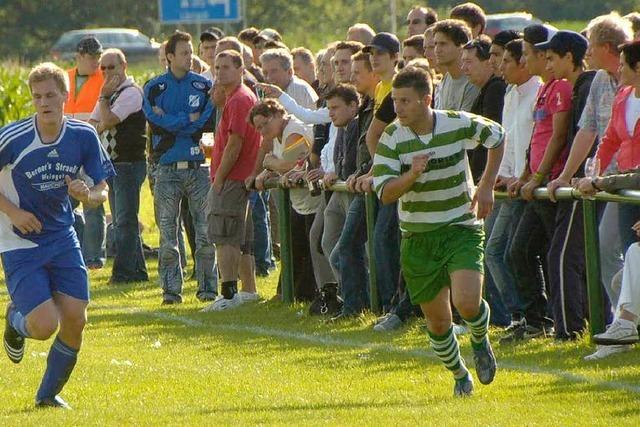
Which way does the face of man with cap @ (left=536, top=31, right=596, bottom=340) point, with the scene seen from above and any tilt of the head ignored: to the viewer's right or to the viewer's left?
to the viewer's left

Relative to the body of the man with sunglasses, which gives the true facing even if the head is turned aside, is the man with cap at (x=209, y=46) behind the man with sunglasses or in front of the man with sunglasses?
behind

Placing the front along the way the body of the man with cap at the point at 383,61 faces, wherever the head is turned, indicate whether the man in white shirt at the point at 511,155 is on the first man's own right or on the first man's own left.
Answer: on the first man's own left

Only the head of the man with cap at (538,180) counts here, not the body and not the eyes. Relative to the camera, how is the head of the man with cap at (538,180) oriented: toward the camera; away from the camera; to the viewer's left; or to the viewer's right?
to the viewer's left

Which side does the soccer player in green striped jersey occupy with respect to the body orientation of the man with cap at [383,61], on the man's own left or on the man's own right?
on the man's own left

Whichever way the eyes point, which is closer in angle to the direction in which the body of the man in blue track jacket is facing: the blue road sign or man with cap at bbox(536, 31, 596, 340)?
the man with cap

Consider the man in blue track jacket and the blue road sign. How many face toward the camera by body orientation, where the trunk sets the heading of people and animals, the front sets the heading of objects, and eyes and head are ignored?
2
